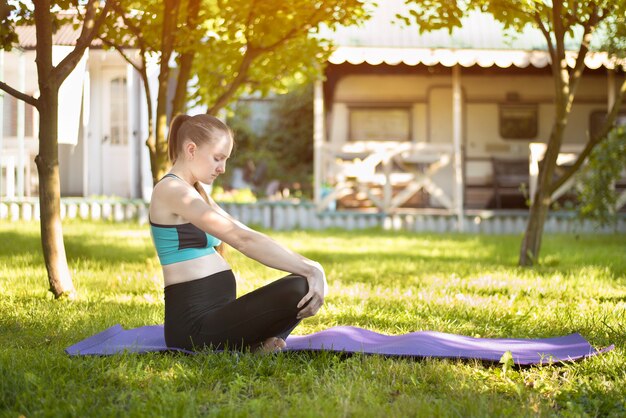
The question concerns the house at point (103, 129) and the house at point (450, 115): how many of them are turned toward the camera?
2

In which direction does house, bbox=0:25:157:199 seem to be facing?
toward the camera

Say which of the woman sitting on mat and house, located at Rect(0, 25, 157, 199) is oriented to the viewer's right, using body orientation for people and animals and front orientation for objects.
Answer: the woman sitting on mat

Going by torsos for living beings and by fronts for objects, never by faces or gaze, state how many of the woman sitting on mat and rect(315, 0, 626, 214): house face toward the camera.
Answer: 1

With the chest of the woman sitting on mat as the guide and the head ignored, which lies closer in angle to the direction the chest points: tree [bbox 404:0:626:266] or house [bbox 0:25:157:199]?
the tree

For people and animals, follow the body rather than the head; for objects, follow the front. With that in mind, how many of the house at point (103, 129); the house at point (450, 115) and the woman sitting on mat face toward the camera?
2

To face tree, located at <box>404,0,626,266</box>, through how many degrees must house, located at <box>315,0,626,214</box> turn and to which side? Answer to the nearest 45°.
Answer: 0° — it already faces it

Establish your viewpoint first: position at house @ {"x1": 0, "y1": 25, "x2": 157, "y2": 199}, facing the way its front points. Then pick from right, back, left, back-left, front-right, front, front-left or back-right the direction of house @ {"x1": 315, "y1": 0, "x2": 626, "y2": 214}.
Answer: left

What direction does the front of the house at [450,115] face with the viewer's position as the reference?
facing the viewer

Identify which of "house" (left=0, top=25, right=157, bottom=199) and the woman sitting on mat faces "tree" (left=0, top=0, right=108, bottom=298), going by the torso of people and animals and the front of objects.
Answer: the house

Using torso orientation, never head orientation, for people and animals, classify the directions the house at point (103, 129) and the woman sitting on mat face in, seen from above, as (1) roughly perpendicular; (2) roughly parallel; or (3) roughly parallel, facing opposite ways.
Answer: roughly perpendicular

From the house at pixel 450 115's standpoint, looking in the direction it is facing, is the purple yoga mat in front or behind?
in front

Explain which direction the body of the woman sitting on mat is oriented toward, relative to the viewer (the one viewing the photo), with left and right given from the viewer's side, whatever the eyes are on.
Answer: facing to the right of the viewer

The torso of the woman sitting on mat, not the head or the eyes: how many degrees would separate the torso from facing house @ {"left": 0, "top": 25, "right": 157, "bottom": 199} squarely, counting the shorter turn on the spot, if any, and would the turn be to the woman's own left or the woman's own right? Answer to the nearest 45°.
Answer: approximately 90° to the woman's own left

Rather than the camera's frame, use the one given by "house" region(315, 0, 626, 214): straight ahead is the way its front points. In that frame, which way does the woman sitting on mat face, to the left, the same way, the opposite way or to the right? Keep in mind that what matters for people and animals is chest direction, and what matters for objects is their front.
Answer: to the left

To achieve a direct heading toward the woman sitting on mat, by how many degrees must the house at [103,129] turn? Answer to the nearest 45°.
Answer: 0° — it already faces them
